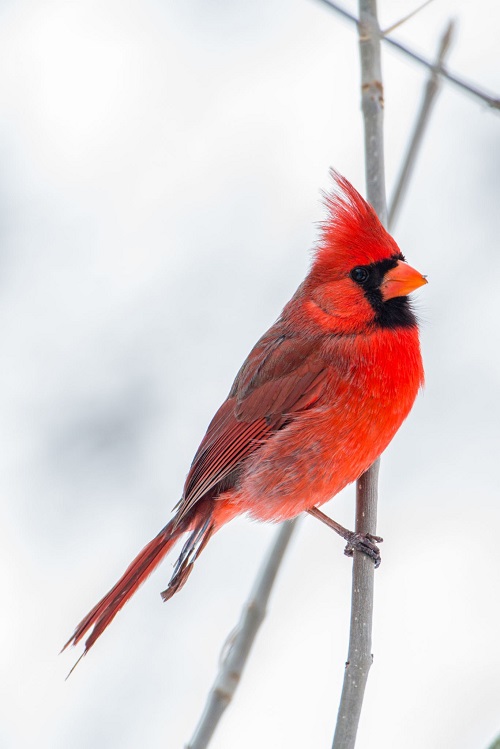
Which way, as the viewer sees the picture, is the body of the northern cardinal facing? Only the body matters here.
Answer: to the viewer's right
